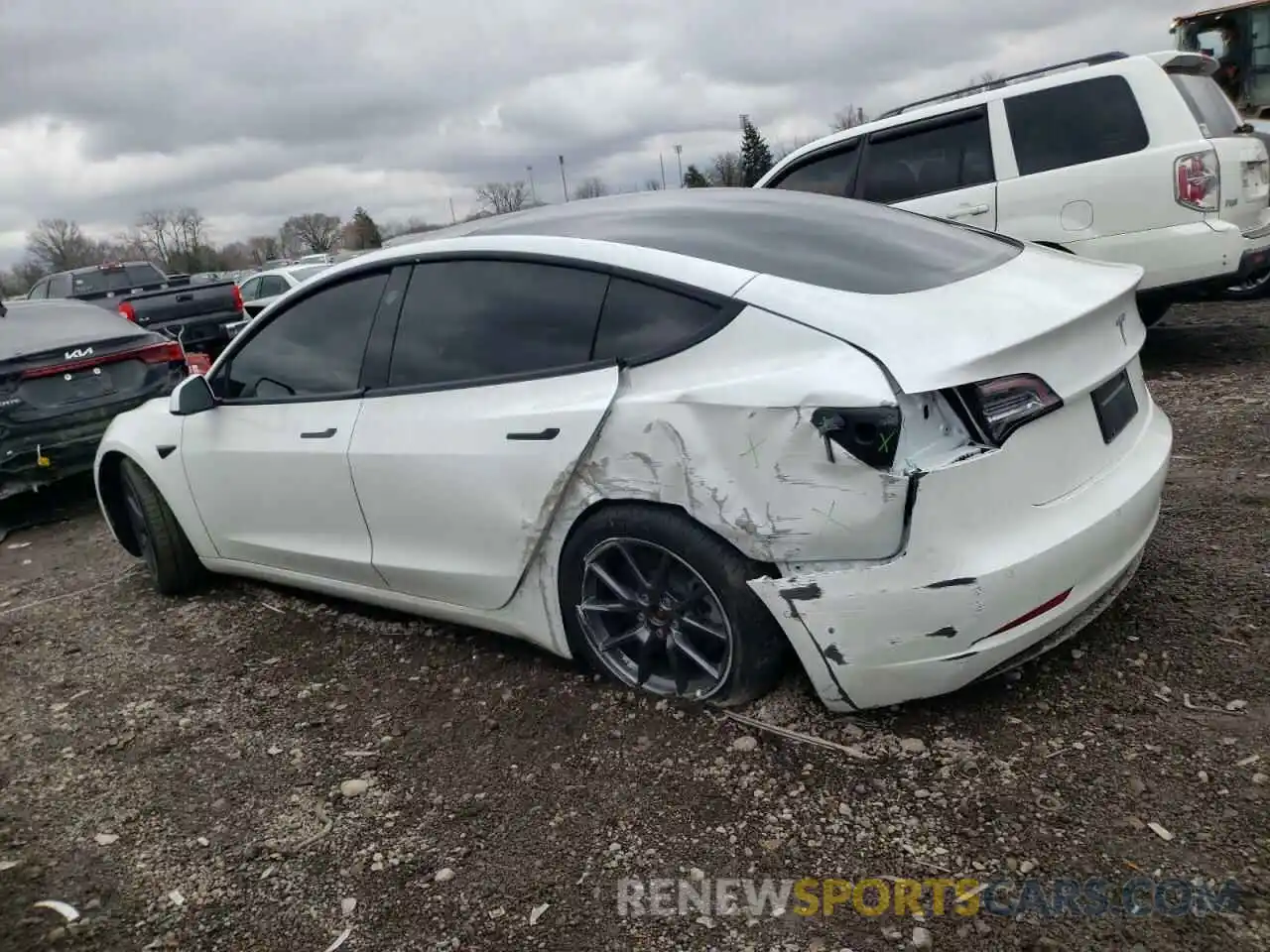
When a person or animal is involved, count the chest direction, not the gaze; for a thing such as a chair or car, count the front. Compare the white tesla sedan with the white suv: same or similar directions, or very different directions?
same or similar directions

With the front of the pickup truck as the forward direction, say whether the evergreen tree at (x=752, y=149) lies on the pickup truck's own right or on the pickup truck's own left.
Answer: on the pickup truck's own right

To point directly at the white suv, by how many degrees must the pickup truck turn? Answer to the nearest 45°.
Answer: approximately 180°

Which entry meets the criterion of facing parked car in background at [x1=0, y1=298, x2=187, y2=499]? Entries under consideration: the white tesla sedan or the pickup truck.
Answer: the white tesla sedan

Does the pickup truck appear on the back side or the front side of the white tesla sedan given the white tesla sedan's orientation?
on the front side

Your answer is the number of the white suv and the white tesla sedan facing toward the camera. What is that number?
0

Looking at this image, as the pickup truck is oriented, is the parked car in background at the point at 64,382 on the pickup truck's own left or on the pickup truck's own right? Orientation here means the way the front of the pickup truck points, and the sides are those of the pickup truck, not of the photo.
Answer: on the pickup truck's own left

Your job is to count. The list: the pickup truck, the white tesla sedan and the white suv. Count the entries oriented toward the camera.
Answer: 0

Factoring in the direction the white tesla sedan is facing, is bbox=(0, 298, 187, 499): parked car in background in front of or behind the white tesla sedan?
in front

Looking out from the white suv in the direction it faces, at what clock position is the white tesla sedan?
The white tesla sedan is roughly at 8 o'clock from the white suv.

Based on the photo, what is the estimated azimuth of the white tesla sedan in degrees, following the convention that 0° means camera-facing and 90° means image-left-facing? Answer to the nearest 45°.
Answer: approximately 135°

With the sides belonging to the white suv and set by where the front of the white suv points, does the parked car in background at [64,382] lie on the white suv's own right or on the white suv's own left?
on the white suv's own left

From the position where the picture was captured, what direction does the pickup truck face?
facing away from the viewer and to the left of the viewer
